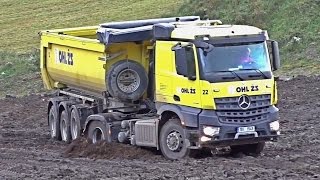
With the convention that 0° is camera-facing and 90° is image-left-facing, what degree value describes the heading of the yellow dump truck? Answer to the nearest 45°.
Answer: approximately 315°
